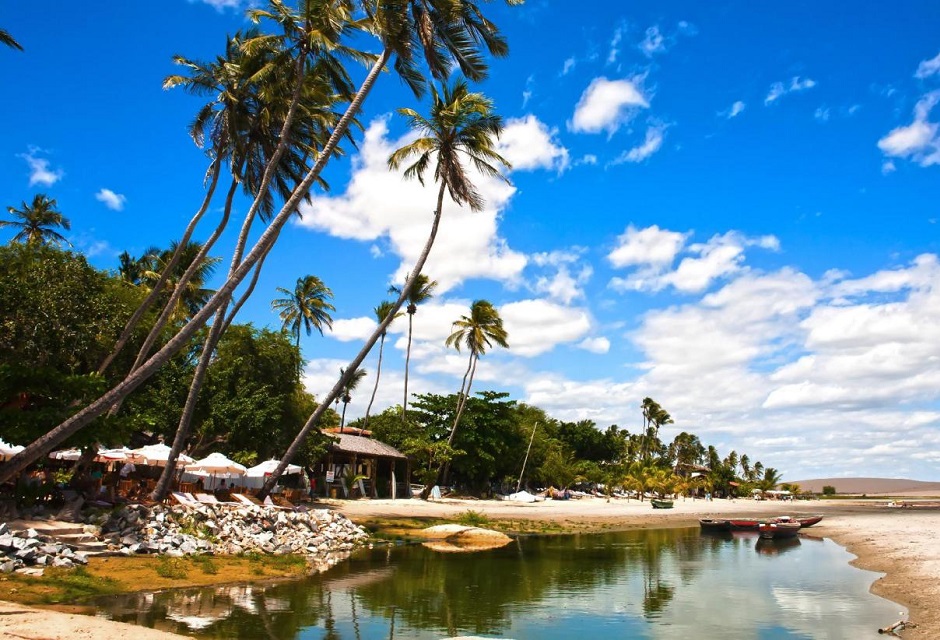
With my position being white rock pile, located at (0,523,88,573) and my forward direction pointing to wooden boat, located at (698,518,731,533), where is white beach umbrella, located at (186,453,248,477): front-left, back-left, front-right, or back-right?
front-left

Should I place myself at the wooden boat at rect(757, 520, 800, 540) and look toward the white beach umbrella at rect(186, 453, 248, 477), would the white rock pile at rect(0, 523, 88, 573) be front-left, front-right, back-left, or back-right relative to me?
front-left
